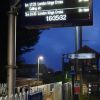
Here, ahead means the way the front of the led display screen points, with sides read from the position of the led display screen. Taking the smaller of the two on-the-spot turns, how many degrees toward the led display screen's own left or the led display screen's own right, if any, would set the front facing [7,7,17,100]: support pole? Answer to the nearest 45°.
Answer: approximately 45° to the led display screen's own right

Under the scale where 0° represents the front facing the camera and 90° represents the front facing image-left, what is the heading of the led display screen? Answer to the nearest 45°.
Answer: approximately 0°
